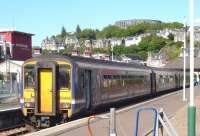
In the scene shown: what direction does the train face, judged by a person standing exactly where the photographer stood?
facing the viewer and to the left of the viewer
